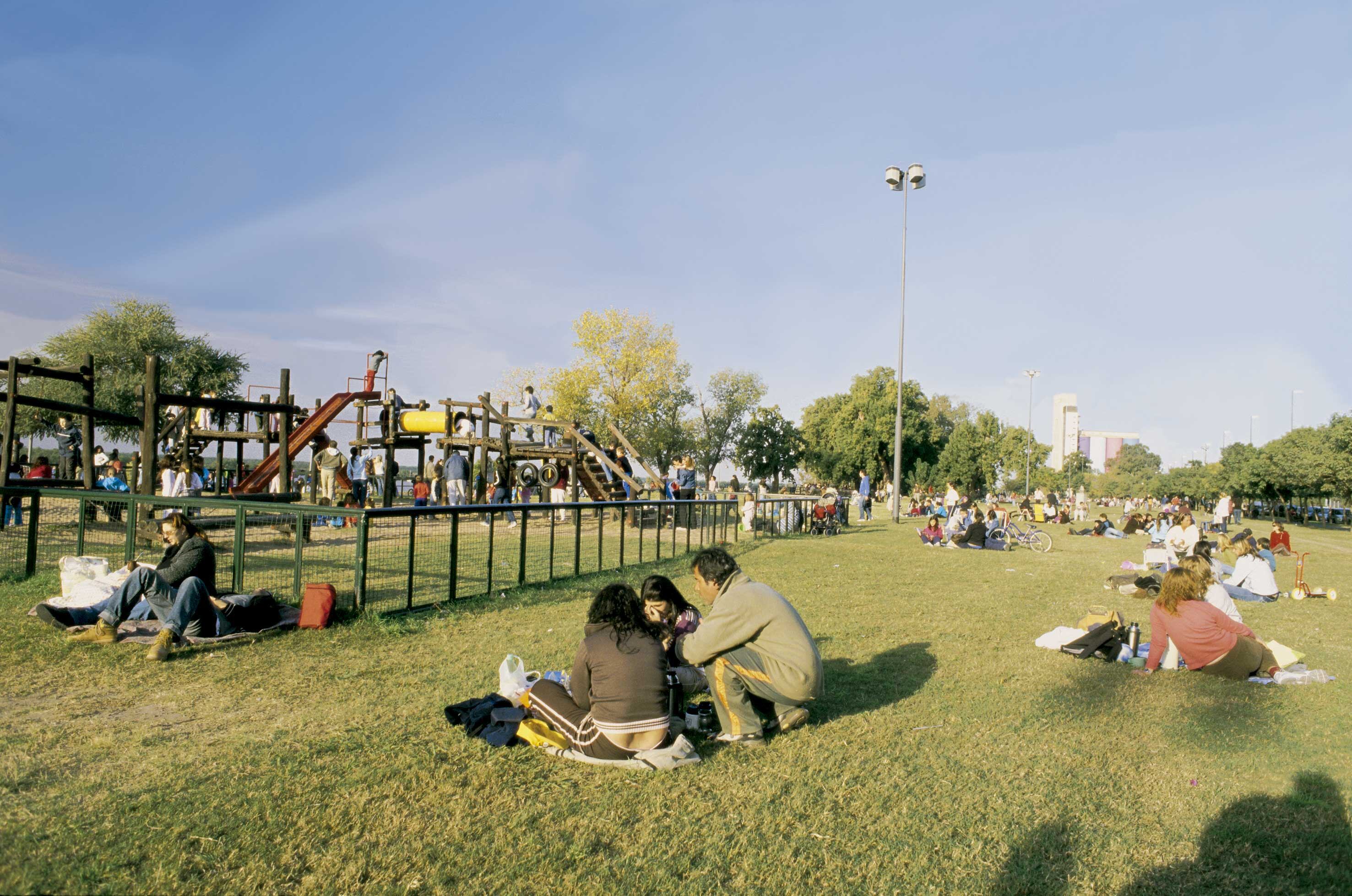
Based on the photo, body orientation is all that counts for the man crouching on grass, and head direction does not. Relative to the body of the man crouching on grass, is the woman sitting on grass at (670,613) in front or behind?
in front

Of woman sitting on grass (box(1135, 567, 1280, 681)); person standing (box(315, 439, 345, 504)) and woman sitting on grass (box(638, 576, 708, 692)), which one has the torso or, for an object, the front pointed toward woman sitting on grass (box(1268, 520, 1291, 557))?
woman sitting on grass (box(1135, 567, 1280, 681))

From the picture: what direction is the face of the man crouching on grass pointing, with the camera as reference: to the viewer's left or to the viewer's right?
to the viewer's left

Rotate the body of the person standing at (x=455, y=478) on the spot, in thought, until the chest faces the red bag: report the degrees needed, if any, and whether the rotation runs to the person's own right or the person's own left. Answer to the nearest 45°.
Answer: approximately 180°

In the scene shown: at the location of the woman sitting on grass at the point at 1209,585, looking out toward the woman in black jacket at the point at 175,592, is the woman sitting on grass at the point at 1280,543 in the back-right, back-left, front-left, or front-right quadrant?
back-right

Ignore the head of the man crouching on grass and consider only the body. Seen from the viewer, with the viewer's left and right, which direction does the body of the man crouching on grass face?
facing to the left of the viewer

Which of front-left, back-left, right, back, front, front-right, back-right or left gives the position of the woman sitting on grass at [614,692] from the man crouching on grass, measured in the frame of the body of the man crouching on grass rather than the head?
front-left

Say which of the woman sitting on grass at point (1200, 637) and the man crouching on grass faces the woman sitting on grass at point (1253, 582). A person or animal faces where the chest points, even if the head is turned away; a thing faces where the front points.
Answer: the woman sitting on grass at point (1200, 637)

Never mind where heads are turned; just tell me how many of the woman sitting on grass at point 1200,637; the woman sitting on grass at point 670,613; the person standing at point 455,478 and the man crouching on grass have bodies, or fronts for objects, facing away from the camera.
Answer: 2

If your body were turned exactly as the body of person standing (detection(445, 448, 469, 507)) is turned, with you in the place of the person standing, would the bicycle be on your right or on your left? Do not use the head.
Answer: on your right

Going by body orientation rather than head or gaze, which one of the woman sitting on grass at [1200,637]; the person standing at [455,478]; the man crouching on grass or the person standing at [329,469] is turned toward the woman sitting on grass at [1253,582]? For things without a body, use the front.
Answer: the woman sitting on grass at [1200,637]

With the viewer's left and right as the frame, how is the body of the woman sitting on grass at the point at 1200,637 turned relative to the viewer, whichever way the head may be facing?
facing away from the viewer

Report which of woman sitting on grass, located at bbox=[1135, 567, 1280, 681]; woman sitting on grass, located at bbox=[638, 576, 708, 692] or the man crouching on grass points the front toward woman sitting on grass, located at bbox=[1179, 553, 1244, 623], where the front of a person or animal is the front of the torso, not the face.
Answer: woman sitting on grass, located at bbox=[1135, 567, 1280, 681]

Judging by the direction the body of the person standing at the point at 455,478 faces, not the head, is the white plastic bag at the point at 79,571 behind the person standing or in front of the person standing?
behind
